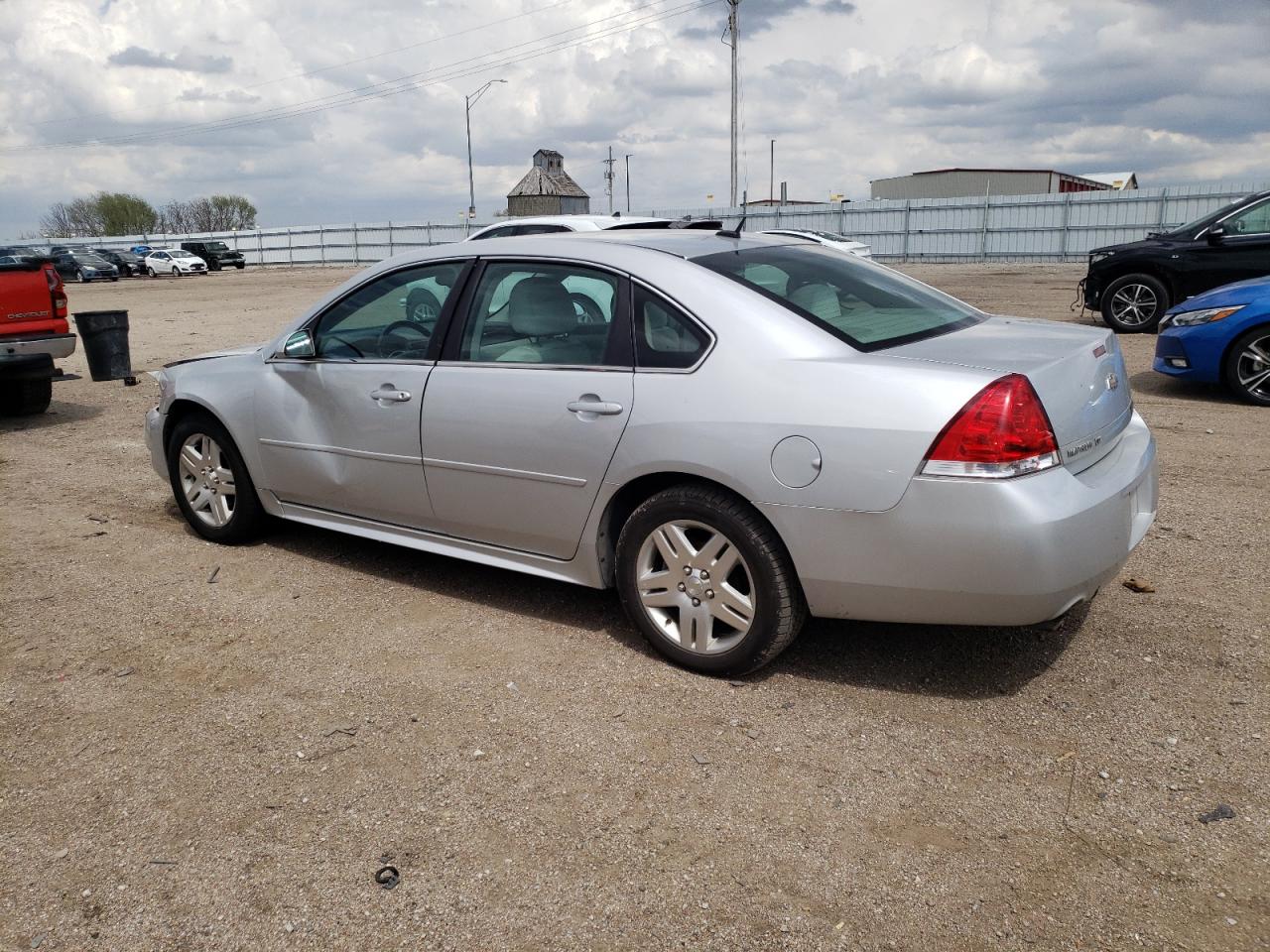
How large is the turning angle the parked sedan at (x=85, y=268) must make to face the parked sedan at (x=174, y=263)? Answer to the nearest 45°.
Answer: approximately 90° to its left

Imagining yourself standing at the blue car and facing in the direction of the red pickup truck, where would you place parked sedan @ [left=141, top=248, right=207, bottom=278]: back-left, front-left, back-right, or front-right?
front-right

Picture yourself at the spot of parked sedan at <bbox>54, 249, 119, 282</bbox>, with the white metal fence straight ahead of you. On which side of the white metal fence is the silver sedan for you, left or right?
right

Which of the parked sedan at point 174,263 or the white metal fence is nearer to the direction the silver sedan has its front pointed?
the parked sedan

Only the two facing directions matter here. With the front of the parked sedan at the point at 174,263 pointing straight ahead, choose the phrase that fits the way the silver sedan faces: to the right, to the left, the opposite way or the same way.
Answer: the opposite way

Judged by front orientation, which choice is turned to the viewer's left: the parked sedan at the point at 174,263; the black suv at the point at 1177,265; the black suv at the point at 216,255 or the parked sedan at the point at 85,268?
the black suv at the point at 1177,265

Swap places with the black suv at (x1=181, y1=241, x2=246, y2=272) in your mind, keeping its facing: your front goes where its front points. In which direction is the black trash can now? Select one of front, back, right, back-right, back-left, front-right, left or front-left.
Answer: front-right

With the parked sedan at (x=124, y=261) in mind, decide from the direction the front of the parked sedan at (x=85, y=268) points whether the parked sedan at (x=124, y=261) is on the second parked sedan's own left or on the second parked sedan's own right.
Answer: on the second parked sedan's own left

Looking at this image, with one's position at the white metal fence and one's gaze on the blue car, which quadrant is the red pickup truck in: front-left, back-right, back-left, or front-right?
front-right
